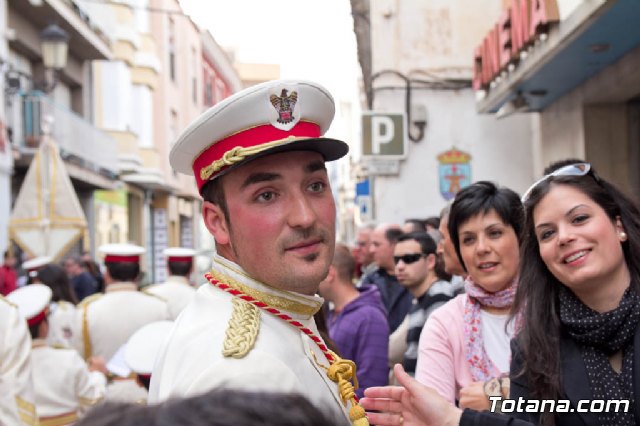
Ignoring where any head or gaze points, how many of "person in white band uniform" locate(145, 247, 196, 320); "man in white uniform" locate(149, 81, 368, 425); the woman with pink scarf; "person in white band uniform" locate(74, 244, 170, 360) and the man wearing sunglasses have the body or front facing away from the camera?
2

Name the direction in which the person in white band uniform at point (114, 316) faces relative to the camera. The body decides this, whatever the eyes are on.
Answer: away from the camera

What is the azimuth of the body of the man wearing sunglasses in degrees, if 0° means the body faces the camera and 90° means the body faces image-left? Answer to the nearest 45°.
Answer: approximately 45°

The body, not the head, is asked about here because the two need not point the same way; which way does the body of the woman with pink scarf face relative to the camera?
toward the camera

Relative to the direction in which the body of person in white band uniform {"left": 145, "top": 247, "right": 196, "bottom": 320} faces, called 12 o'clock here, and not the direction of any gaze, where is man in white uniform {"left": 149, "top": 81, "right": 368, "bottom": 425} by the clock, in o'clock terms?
The man in white uniform is roughly at 6 o'clock from the person in white band uniform.

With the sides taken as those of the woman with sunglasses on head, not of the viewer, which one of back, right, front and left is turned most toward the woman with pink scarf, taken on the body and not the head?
right

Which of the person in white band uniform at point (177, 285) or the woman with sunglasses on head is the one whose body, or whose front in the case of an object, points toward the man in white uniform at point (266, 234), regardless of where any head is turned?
the woman with sunglasses on head

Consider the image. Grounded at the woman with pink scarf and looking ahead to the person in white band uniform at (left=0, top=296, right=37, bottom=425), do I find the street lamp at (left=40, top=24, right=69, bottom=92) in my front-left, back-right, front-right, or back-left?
front-right

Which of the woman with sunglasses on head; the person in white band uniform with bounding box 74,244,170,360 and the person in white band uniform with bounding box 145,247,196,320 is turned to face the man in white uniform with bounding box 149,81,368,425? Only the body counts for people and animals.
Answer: the woman with sunglasses on head
